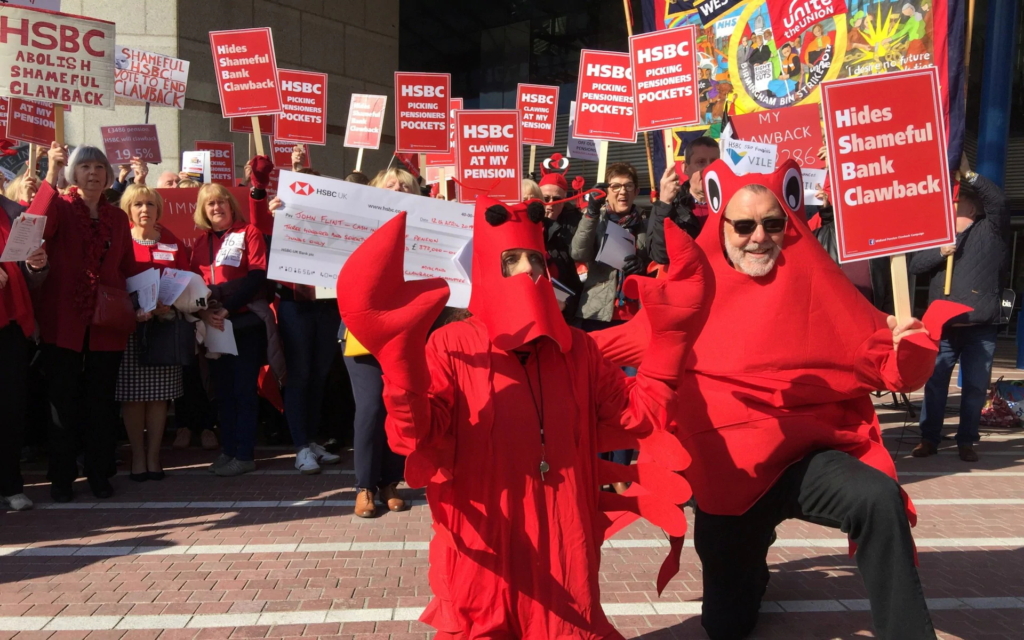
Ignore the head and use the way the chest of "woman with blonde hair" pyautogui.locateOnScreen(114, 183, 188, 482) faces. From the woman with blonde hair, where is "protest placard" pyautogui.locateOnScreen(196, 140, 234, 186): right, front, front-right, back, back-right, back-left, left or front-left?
back

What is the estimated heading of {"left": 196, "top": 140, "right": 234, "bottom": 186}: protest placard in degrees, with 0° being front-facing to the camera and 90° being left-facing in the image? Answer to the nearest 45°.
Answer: approximately 0°

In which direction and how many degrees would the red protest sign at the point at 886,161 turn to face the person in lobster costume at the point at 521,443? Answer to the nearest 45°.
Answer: approximately 45° to its right

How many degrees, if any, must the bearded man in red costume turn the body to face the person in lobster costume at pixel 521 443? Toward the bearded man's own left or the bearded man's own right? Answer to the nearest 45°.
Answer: approximately 45° to the bearded man's own right

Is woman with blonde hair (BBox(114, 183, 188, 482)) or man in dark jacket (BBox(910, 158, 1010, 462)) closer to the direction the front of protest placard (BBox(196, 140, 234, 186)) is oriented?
the woman with blonde hair
